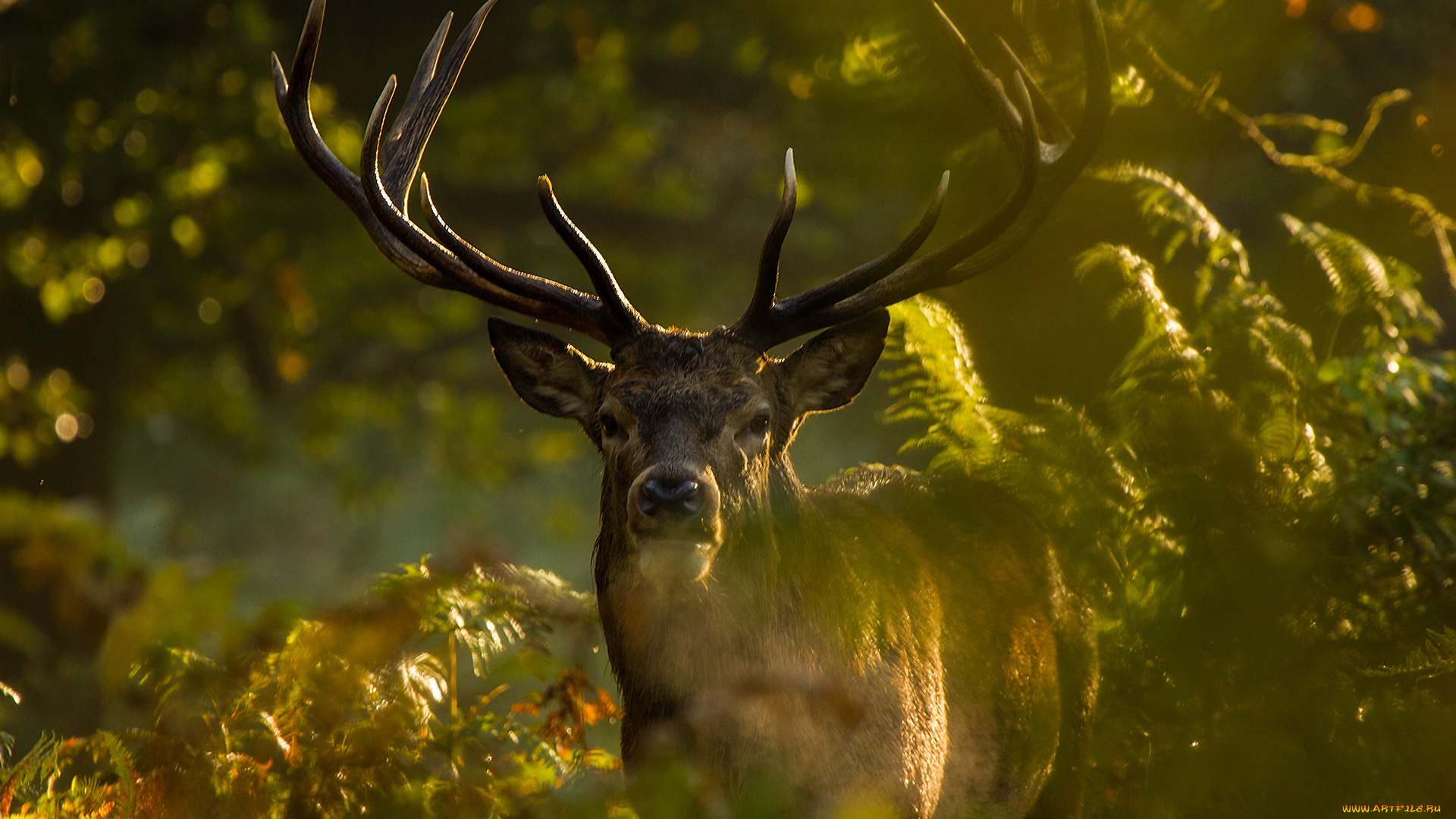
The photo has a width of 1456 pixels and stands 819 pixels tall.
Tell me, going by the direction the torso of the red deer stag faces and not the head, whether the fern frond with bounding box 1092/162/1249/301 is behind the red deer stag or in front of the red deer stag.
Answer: behind

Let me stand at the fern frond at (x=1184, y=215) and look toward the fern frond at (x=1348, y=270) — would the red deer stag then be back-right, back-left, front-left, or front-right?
back-right

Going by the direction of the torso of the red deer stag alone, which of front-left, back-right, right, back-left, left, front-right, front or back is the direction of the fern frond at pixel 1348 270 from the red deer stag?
back

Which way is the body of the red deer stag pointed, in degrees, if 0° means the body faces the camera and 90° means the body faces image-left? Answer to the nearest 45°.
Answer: approximately 45°

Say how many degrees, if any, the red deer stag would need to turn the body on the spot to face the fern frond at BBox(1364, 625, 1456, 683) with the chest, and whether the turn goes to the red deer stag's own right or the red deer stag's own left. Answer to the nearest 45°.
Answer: approximately 135° to the red deer stag's own left
